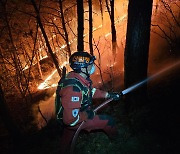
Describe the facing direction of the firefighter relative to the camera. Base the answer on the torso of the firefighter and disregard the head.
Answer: to the viewer's right

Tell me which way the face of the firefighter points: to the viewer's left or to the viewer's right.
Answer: to the viewer's right

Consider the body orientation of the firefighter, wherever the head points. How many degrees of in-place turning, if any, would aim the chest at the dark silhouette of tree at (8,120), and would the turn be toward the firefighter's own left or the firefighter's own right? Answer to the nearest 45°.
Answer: approximately 135° to the firefighter's own left

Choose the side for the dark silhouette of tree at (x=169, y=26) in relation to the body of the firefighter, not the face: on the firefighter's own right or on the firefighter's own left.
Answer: on the firefighter's own left

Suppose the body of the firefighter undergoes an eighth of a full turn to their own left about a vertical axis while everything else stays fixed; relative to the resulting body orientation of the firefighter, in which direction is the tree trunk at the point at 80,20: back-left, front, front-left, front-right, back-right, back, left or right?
front-left

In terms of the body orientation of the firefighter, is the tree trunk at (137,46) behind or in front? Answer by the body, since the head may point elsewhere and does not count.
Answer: in front
